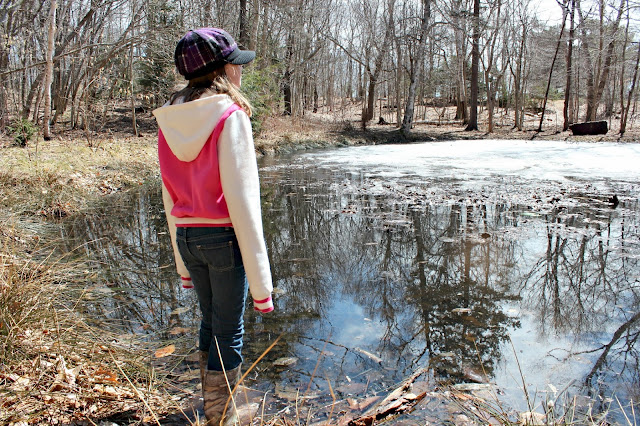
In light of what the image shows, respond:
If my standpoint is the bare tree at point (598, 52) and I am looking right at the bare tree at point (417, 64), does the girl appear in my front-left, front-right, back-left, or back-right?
front-left

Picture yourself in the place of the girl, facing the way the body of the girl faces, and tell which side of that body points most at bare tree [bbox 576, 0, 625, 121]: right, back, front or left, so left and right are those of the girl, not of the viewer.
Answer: front

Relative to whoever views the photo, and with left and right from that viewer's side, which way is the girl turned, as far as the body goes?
facing away from the viewer and to the right of the viewer

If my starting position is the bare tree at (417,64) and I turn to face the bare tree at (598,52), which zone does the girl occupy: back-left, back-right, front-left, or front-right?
back-right

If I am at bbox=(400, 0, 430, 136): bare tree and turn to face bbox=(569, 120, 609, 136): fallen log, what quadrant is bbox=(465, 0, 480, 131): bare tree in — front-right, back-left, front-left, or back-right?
front-left

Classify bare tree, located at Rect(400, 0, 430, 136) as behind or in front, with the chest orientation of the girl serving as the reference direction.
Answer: in front

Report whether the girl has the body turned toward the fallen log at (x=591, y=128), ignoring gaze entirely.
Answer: yes

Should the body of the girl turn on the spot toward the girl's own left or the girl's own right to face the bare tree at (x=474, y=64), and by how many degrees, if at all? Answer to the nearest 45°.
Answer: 0° — they already face it

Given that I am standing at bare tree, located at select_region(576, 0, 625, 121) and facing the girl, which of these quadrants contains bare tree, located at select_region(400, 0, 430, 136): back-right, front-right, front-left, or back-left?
front-right
